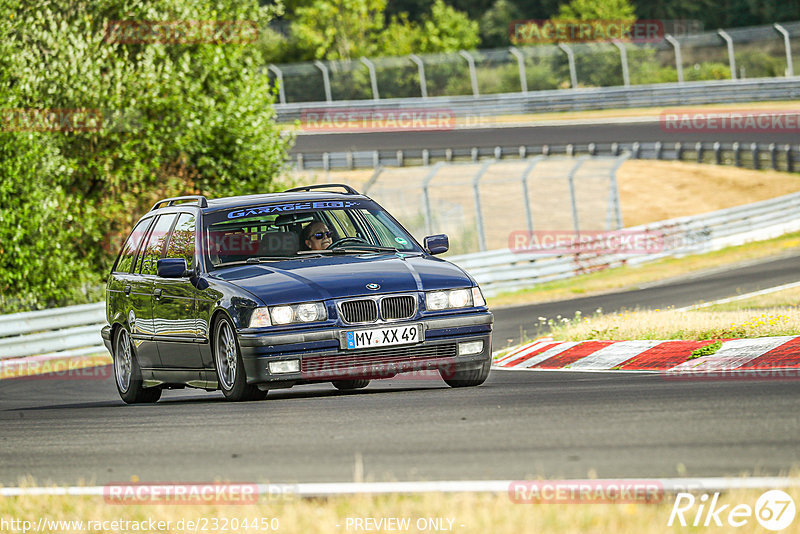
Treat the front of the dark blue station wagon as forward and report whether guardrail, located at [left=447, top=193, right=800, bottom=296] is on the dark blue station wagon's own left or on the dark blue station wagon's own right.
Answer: on the dark blue station wagon's own left

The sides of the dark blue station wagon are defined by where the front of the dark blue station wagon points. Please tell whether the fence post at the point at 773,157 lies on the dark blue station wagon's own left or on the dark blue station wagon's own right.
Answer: on the dark blue station wagon's own left

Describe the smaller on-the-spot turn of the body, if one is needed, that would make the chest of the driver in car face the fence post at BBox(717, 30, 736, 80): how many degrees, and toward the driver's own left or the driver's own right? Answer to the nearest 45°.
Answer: approximately 90° to the driver's own left

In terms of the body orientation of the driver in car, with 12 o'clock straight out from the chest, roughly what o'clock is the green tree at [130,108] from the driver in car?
The green tree is roughly at 7 o'clock from the driver in car.

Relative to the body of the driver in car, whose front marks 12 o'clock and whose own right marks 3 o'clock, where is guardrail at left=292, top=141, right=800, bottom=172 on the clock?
The guardrail is roughly at 8 o'clock from the driver in car.

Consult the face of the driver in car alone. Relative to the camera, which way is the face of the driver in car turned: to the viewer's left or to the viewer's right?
to the viewer's right

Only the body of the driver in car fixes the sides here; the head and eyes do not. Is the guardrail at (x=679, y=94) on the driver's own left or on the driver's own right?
on the driver's own left

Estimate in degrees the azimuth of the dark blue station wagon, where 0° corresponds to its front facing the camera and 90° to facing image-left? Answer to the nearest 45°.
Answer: approximately 315°

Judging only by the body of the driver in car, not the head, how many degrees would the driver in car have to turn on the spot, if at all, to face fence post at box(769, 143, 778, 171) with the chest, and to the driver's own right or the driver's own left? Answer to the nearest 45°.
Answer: approximately 90° to the driver's own left

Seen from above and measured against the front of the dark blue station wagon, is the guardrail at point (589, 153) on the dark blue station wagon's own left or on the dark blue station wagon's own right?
on the dark blue station wagon's own left

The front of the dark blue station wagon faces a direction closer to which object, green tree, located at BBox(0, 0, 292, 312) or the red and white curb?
the red and white curb

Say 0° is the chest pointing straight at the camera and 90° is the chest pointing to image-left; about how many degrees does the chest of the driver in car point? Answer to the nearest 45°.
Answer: approximately 315°

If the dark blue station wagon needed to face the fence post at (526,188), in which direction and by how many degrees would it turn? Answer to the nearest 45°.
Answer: approximately 135° to its left

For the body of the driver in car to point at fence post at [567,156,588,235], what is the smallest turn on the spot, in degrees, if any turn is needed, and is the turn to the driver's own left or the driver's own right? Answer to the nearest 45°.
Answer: approximately 135° to the driver's own left

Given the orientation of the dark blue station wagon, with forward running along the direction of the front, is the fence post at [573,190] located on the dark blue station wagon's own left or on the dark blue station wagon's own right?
on the dark blue station wagon's own left
